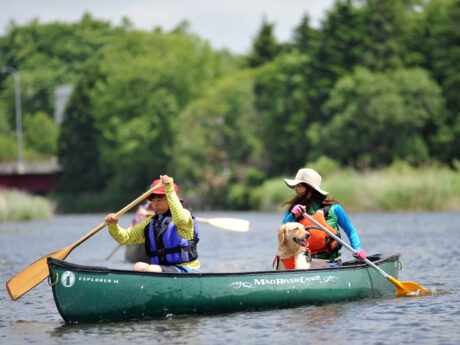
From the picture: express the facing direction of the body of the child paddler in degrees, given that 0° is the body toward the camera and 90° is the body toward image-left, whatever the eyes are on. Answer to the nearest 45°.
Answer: approximately 45°

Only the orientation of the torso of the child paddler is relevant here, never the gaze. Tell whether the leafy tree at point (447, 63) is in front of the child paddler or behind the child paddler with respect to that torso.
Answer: behind

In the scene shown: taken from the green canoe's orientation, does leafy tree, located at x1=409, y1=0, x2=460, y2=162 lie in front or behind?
behind

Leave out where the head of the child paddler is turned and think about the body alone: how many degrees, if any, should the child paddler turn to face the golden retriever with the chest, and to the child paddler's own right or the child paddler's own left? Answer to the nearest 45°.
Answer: approximately 135° to the child paddler's own left
